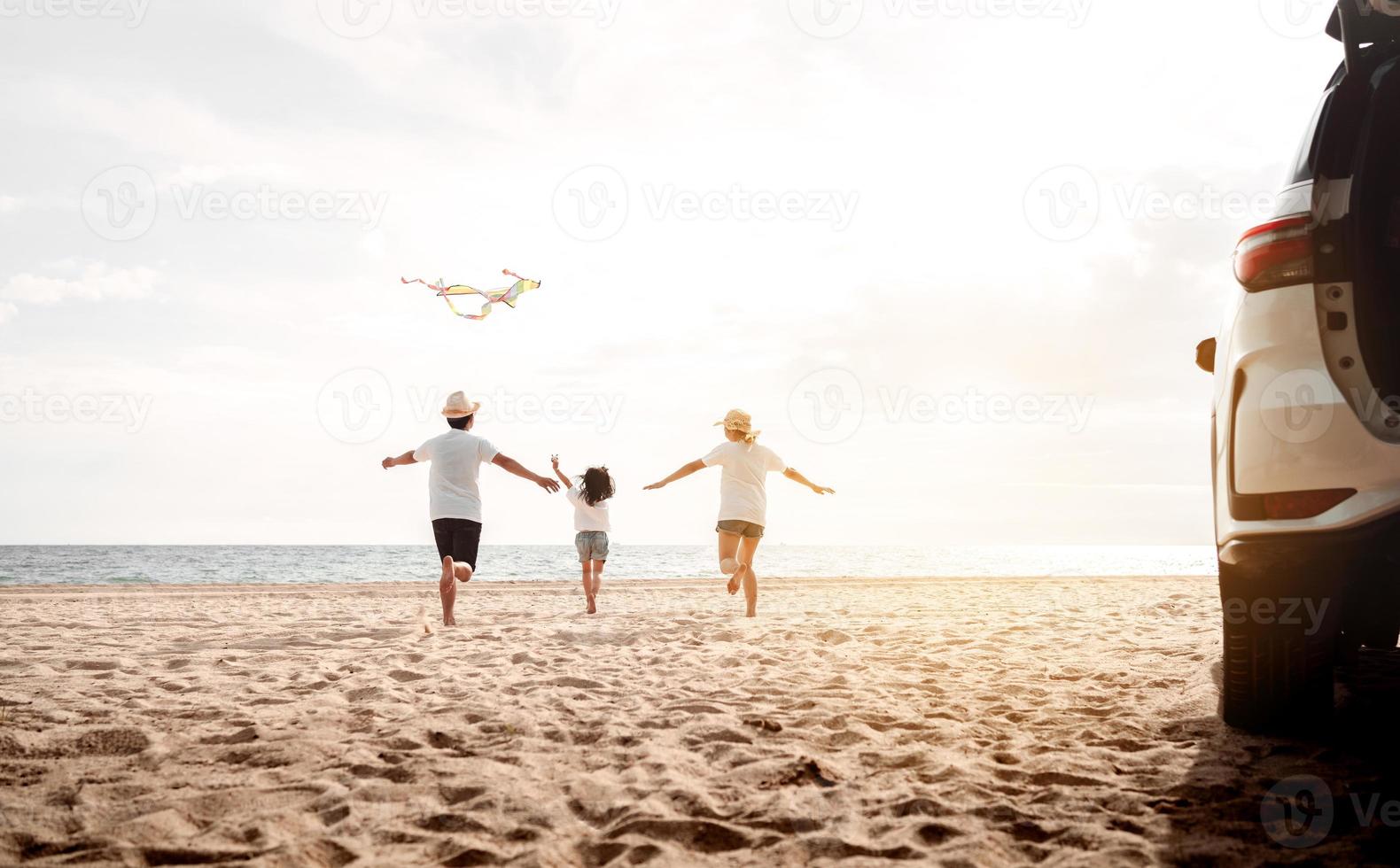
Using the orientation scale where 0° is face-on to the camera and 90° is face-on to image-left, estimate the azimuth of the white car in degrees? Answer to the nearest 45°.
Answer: approximately 180°

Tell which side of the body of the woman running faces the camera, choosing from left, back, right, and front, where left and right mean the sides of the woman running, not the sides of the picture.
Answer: back

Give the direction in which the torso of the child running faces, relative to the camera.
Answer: away from the camera

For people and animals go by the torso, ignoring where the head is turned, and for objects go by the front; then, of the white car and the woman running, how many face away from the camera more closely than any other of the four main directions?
2

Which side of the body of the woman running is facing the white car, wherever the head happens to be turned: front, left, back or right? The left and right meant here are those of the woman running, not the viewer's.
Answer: back

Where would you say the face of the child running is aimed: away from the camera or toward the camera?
away from the camera
